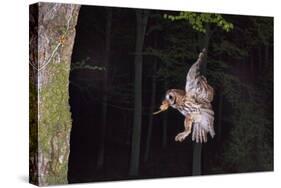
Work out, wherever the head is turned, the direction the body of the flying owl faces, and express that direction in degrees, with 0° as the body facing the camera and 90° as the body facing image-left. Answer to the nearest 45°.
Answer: approximately 90°
